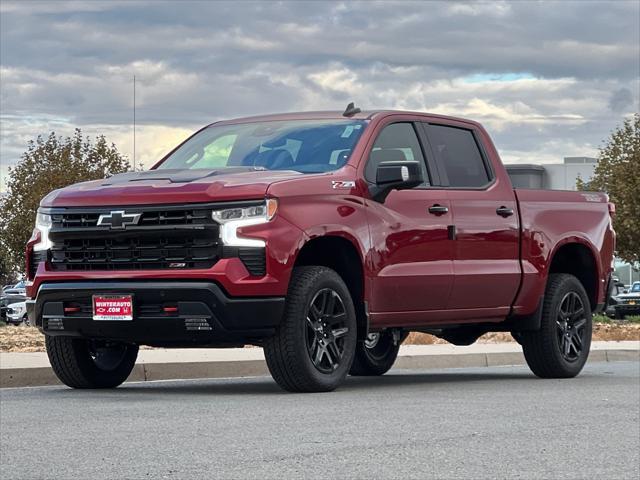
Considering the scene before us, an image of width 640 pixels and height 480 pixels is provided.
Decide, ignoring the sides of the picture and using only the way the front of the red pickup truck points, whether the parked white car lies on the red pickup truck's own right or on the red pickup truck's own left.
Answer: on the red pickup truck's own right

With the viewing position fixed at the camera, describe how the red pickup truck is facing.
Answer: facing the viewer and to the left of the viewer
